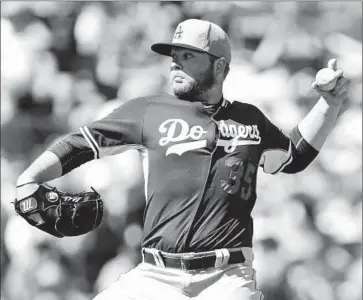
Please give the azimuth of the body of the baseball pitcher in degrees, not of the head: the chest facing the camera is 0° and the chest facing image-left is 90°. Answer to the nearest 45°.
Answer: approximately 0°
